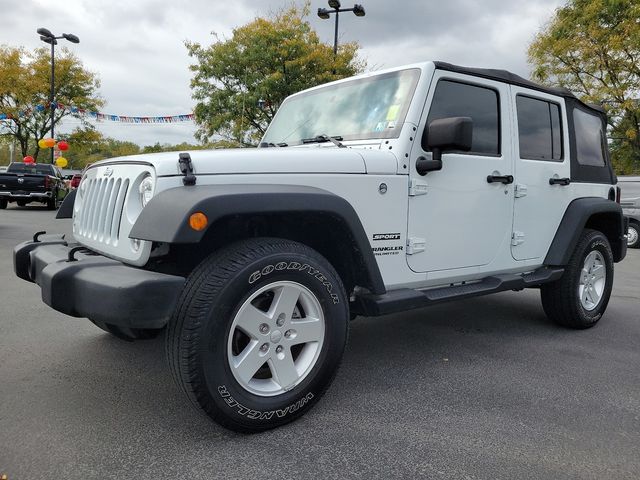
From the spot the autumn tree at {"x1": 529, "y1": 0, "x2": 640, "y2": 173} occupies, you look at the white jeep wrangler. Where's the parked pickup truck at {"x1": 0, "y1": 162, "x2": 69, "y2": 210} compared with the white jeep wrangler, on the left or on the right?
right

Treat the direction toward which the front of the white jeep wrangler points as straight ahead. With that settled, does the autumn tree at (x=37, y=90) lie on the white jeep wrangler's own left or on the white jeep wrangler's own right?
on the white jeep wrangler's own right

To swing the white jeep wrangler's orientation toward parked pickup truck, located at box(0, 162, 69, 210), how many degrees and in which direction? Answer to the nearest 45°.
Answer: approximately 90° to its right
